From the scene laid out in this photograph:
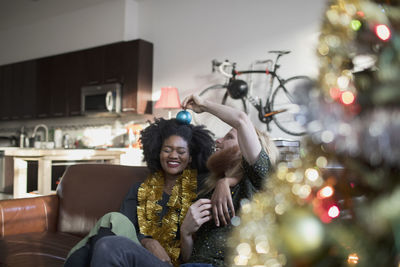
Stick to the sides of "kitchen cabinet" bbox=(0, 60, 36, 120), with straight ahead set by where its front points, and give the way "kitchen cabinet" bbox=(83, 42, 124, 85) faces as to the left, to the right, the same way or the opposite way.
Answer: the same way

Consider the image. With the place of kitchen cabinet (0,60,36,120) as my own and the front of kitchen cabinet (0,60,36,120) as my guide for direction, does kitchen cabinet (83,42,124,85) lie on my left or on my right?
on my left

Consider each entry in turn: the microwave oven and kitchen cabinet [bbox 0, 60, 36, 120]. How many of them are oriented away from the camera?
0

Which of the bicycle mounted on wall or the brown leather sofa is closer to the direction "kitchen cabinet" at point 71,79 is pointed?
the brown leather sofa

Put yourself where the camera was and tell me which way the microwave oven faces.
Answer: facing the viewer and to the left of the viewer

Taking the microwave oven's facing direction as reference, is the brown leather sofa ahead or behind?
ahead

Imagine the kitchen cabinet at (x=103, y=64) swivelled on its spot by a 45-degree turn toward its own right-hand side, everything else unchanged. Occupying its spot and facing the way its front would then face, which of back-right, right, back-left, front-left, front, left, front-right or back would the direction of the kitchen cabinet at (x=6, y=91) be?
front-right

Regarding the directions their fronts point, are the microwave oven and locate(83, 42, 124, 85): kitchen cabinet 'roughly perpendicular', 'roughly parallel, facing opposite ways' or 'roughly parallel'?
roughly parallel

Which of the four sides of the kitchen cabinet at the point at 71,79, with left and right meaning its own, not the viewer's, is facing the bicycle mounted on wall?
left

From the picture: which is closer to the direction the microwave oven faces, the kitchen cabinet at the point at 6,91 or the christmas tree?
the christmas tree

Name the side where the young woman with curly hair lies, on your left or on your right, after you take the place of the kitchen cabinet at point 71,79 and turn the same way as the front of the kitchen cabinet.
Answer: on your left

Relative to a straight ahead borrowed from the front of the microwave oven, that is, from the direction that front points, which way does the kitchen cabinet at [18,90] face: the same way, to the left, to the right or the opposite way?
the same way

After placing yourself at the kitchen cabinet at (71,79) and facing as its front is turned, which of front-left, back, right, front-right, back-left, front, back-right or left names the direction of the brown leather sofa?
front-left

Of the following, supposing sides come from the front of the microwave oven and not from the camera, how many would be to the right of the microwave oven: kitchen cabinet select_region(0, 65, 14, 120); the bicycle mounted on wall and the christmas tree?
1

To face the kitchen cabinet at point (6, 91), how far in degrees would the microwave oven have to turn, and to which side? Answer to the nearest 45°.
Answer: approximately 90° to its right

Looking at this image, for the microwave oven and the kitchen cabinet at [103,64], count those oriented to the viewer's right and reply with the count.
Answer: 0

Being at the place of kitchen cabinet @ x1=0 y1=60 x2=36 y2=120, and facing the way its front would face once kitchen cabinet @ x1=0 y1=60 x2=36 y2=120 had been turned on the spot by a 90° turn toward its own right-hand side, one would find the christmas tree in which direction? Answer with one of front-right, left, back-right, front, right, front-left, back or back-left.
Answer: back-left

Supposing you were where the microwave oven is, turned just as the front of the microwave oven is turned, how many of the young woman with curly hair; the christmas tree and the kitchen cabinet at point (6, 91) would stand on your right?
1

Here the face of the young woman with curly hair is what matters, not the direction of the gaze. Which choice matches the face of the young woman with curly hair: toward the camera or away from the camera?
toward the camera

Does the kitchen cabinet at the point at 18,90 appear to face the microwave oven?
no

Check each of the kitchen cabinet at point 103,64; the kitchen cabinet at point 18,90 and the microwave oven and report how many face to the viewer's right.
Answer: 0

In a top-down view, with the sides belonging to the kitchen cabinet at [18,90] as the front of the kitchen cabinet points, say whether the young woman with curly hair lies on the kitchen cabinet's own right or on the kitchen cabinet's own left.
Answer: on the kitchen cabinet's own left
